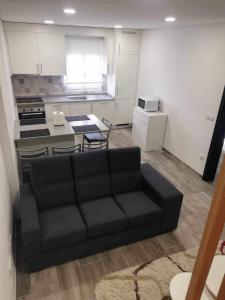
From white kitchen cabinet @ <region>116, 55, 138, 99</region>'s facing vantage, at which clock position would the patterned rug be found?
The patterned rug is roughly at 12 o'clock from the white kitchen cabinet.

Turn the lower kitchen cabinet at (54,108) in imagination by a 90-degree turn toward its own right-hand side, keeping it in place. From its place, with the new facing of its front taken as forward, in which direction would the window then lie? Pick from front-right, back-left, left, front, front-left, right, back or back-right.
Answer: back-right

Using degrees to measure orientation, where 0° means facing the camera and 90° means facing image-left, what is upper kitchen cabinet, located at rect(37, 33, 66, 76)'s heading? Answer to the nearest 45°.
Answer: approximately 0°

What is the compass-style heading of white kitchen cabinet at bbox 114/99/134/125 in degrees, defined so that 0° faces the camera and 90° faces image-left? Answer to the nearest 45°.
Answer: approximately 0°
